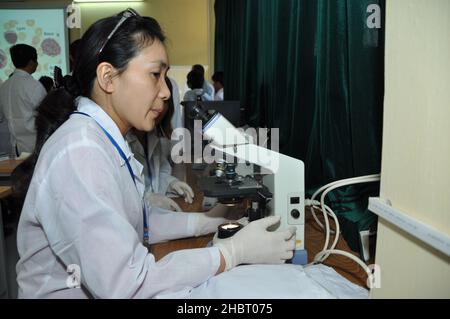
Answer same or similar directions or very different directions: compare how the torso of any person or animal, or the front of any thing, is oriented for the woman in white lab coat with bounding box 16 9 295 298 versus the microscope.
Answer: very different directions

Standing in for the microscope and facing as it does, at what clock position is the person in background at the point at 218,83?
The person in background is roughly at 3 o'clock from the microscope.

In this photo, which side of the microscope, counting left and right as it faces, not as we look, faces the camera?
left

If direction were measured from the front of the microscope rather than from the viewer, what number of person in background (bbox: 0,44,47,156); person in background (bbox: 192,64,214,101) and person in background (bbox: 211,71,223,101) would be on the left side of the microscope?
0

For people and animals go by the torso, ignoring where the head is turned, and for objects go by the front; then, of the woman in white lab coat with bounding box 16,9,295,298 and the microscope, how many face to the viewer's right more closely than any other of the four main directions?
1

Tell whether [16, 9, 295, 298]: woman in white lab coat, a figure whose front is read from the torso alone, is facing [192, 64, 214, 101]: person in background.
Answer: no

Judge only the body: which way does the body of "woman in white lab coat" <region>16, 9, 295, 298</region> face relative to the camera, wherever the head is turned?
to the viewer's right
